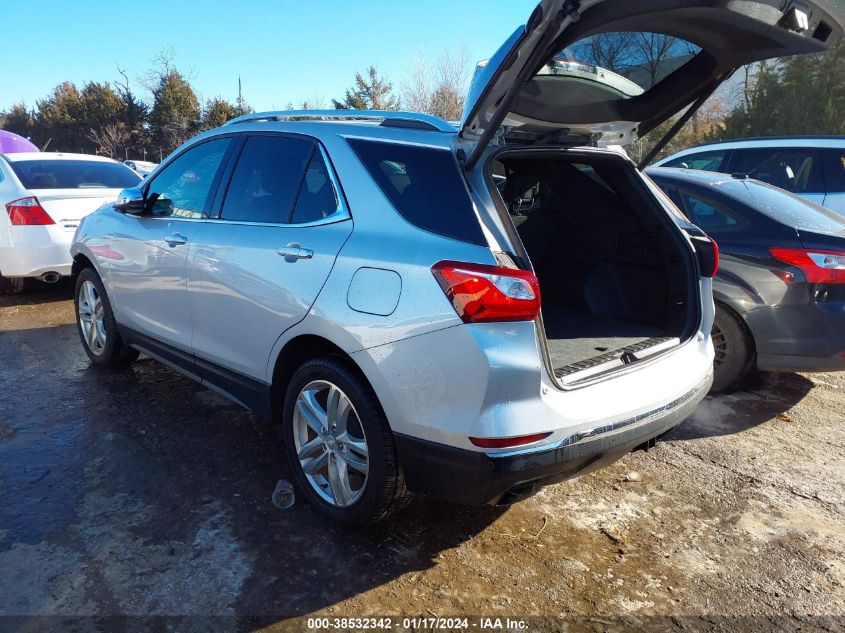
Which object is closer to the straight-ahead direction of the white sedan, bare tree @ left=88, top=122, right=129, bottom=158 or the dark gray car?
the bare tree

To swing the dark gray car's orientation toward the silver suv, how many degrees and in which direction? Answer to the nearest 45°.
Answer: approximately 90° to its left

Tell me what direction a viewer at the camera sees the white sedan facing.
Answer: facing away from the viewer and to the left of the viewer

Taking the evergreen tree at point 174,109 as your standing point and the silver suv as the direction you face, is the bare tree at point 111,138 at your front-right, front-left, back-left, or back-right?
back-right

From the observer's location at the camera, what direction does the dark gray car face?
facing away from the viewer and to the left of the viewer

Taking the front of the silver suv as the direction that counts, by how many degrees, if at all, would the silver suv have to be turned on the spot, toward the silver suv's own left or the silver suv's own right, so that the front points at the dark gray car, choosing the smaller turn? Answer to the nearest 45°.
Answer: approximately 90° to the silver suv's own right

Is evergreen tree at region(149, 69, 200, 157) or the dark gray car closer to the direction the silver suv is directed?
the evergreen tree

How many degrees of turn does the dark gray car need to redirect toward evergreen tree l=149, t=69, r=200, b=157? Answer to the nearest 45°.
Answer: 0° — it already faces it

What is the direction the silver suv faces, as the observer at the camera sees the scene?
facing away from the viewer and to the left of the viewer

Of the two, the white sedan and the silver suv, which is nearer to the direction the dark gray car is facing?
the white sedan
